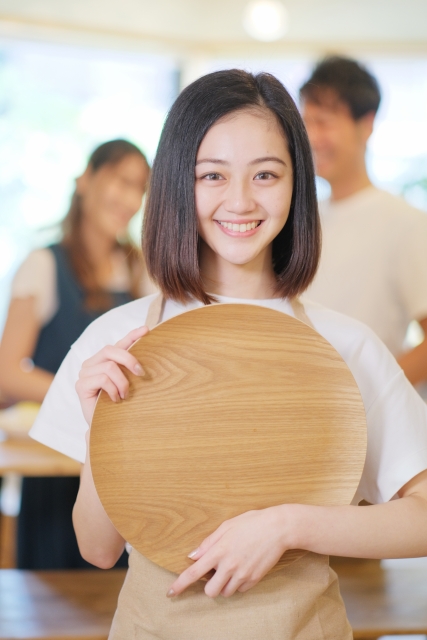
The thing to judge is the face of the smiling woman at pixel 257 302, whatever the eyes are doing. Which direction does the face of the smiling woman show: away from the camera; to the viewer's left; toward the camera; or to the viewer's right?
toward the camera

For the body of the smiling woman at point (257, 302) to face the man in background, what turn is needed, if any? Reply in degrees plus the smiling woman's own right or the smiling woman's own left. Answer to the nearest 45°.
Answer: approximately 180°

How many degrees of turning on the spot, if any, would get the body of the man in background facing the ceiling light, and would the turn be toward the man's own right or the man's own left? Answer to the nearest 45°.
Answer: approximately 135° to the man's own right

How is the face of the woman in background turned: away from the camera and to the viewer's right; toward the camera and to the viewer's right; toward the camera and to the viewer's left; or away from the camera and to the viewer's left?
toward the camera and to the viewer's right

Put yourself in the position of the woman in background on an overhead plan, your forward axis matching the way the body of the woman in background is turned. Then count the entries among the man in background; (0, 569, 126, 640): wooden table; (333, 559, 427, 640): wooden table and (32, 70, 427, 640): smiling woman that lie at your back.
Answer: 0

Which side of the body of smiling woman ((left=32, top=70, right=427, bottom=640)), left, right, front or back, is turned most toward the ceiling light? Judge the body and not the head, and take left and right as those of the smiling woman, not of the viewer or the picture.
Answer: back

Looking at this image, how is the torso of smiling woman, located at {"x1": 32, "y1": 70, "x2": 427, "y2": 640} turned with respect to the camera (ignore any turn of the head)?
toward the camera

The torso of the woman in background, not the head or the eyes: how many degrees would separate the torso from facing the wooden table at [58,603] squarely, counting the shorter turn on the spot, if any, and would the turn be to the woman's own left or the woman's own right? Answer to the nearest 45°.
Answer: approximately 45° to the woman's own right

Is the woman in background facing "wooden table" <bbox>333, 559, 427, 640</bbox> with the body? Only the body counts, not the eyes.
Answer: yes

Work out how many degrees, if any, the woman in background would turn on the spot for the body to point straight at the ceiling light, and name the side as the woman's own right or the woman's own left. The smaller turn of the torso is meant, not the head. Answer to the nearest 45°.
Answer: approximately 90° to the woman's own left

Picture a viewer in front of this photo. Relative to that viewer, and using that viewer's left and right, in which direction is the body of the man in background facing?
facing the viewer and to the left of the viewer

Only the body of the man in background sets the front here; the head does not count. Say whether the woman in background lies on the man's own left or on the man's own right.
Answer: on the man's own right
